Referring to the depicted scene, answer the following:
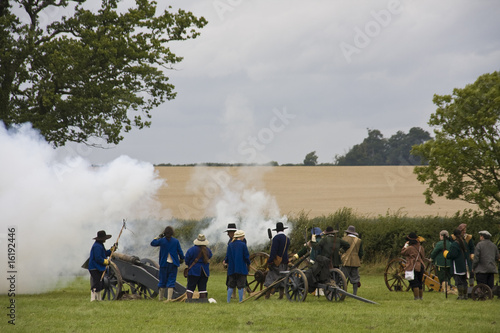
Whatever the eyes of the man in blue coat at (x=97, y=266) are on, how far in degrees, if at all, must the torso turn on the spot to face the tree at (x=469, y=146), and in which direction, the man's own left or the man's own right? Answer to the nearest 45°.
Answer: approximately 45° to the man's own left

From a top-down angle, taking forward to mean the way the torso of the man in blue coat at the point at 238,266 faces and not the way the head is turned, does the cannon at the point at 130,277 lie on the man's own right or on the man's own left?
on the man's own left

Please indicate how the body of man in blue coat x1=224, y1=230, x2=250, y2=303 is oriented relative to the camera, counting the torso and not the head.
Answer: away from the camera

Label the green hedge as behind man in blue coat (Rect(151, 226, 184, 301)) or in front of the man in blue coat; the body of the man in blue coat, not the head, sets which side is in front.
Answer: in front

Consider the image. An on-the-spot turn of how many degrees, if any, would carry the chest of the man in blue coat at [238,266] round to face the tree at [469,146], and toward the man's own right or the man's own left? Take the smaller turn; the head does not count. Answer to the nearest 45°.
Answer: approximately 45° to the man's own right

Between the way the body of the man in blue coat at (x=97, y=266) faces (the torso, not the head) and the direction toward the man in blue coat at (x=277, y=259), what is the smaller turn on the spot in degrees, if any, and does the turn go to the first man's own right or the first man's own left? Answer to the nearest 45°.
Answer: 0° — they already face them

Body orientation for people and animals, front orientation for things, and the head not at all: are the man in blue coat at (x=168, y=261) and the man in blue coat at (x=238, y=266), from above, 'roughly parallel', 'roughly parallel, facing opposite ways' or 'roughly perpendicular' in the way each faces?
roughly parallel

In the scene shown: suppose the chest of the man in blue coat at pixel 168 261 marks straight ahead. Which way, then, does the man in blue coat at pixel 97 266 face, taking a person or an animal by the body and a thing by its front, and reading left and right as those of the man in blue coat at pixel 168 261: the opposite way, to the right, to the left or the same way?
to the right

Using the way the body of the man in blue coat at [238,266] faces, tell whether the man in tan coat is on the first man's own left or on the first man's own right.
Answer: on the first man's own right

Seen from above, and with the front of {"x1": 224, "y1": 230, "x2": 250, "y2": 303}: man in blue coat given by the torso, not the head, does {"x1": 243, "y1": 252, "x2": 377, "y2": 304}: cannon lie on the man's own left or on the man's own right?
on the man's own right

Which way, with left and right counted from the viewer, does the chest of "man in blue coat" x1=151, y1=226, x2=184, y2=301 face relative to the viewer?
facing away from the viewer

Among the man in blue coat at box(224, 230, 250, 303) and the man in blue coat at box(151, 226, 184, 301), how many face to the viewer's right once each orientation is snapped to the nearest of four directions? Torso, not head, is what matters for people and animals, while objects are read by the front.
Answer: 0

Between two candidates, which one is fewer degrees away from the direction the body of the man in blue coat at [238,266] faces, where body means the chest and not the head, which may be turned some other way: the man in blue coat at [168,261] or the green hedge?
the green hedge

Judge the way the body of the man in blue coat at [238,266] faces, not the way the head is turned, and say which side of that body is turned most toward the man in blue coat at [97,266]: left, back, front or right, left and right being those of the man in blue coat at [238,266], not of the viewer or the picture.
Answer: left

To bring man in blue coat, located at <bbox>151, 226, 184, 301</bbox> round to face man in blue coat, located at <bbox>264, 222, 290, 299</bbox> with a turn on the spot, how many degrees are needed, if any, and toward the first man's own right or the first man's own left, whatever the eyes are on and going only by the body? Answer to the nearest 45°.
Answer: approximately 90° to the first man's own right

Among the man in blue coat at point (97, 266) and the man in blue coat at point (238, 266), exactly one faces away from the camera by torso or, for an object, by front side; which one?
the man in blue coat at point (238, 266)
